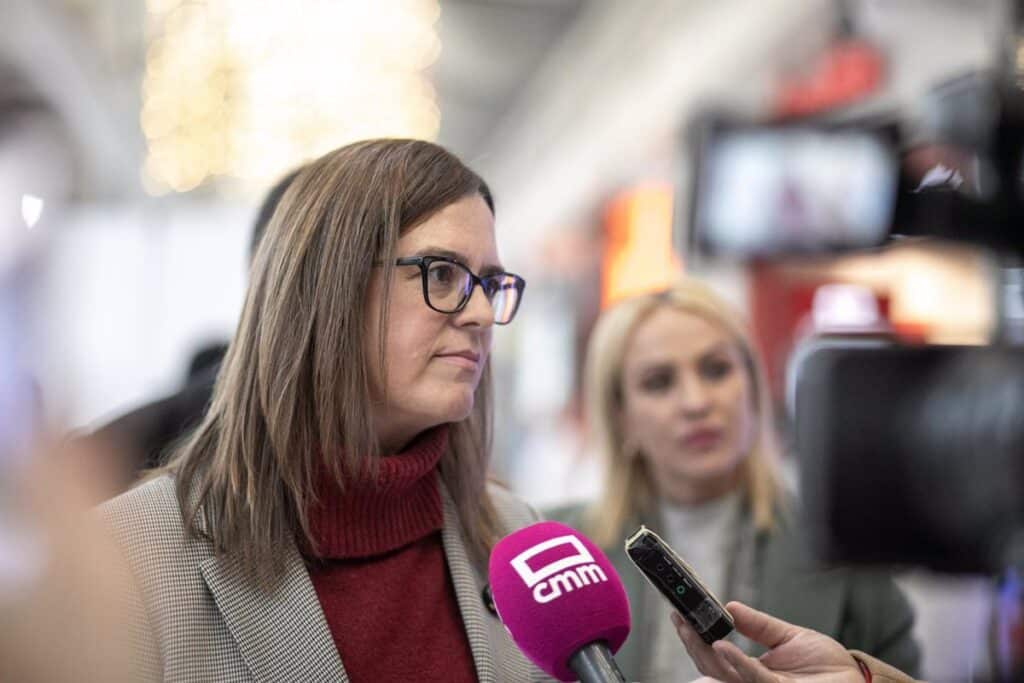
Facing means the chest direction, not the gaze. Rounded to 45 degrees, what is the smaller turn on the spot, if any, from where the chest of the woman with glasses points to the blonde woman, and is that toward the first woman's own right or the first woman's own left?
approximately 90° to the first woman's own left

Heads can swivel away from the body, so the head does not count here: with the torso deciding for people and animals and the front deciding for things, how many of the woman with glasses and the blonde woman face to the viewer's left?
0

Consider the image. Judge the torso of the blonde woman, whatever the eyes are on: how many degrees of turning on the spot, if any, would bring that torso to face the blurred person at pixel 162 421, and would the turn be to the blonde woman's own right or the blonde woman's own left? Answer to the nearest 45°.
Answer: approximately 45° to the blonde woman's own right

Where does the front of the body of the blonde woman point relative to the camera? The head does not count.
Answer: toward the camera

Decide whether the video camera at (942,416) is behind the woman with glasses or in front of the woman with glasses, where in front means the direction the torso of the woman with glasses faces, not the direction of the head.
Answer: in front

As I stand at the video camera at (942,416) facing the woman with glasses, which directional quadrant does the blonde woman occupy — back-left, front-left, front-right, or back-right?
front-right

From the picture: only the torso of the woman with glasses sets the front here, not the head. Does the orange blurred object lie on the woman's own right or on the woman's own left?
on the woman's own left

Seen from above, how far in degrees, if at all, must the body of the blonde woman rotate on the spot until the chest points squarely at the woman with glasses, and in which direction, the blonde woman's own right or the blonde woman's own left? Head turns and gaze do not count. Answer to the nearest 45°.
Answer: approximately 45° to the blonde woman's own right

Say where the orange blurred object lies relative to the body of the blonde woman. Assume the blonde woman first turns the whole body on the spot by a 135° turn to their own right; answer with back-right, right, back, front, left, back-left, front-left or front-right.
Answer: front-right

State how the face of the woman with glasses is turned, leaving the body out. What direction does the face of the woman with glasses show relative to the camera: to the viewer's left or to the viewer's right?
to the viewer's right

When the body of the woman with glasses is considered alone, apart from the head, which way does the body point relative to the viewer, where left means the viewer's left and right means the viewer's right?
facing the viewer and to the right of the viewer

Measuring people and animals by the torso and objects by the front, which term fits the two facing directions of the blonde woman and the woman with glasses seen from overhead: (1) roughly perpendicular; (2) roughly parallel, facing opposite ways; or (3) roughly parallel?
roughly perpendicular

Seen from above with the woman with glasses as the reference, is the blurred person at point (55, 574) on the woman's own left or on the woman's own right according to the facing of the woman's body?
on the woman's own right

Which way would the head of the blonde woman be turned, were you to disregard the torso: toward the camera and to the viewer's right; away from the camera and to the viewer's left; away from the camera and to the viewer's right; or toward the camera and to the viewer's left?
toward the camera and to the viewer's left

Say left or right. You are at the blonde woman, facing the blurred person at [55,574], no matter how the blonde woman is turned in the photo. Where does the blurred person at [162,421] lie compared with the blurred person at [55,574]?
right

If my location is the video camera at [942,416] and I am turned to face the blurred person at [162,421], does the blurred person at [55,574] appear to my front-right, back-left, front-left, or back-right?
front-left
